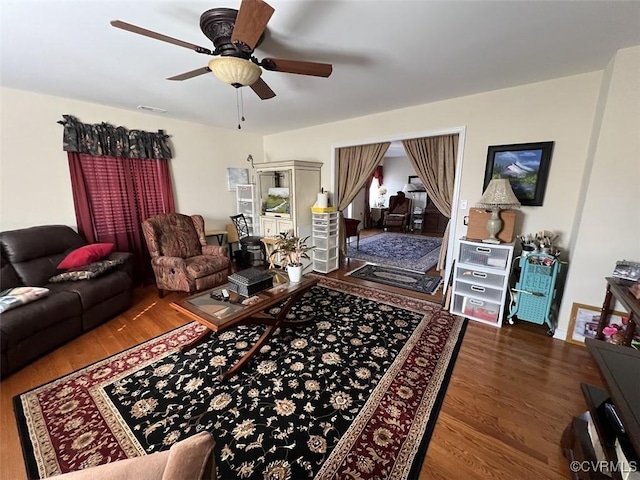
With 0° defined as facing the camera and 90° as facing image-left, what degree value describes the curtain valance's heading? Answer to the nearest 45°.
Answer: approximately 315°

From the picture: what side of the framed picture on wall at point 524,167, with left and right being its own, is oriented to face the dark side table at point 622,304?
left

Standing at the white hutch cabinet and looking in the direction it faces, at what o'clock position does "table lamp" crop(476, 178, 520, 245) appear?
The table lamp is roughly at 9 o'clock from the white hutch cabinet.

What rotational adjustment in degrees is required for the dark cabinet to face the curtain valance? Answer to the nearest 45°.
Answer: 0° — it already faces it

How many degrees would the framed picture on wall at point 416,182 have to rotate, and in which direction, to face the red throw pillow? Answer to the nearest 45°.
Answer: approximately 45° to its right

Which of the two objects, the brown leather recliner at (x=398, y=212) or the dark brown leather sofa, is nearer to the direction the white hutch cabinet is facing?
the dark brown leather sofa

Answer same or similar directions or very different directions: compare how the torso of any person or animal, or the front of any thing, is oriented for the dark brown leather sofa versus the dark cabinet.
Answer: very different directions

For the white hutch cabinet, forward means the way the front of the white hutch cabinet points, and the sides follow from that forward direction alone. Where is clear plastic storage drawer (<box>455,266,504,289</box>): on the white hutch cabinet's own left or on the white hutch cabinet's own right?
on the white hutch cabinet's own left

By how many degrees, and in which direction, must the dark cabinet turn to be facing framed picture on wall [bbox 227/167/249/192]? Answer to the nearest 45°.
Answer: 0° — it already faces it

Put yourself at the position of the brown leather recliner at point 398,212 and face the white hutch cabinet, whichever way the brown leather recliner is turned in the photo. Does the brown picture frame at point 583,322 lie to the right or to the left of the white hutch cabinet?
left

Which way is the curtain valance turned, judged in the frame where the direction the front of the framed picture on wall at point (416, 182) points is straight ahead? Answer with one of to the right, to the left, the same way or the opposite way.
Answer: to the left
